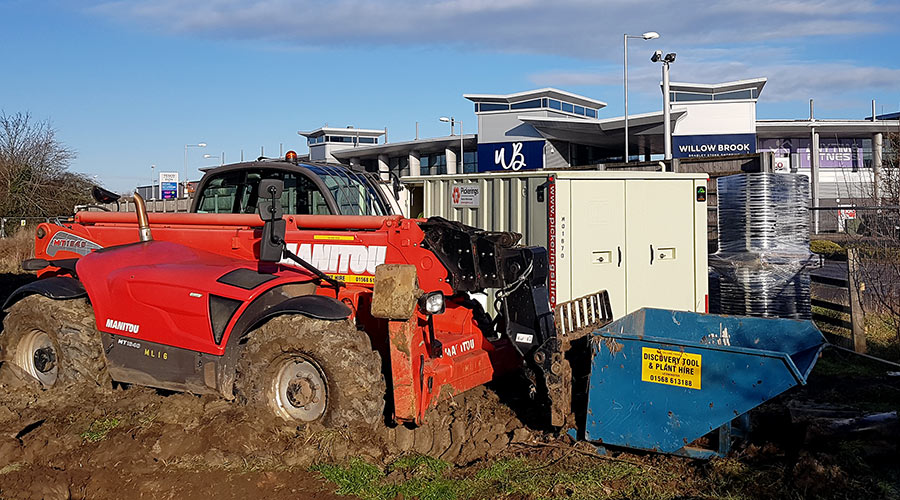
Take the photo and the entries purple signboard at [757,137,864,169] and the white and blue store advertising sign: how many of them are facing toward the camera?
2

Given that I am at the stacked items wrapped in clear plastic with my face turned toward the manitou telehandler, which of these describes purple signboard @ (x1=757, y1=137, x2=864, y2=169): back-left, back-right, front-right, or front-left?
back-right

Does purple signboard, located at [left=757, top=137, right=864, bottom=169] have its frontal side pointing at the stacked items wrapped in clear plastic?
yes

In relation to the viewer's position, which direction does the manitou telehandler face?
facing the viewer and to the right of the viewer

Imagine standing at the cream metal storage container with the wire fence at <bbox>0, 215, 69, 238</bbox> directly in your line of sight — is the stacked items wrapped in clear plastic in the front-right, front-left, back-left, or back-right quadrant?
back-right

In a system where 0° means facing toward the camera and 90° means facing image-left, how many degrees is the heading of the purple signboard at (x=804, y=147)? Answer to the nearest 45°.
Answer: approximately 0°

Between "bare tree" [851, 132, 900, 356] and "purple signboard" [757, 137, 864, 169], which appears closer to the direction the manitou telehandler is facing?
the bare tree

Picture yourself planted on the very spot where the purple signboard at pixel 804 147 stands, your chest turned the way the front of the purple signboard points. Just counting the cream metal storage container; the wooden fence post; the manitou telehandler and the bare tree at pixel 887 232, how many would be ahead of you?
4

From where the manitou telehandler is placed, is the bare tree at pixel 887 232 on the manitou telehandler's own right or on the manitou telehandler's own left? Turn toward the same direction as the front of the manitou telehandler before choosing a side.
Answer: on the manitou telehandler's own left

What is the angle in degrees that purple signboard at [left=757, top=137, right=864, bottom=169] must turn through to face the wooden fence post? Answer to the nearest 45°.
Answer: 0° — it already faces it

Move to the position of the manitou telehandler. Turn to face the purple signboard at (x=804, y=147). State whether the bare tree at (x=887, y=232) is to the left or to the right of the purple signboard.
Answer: right
